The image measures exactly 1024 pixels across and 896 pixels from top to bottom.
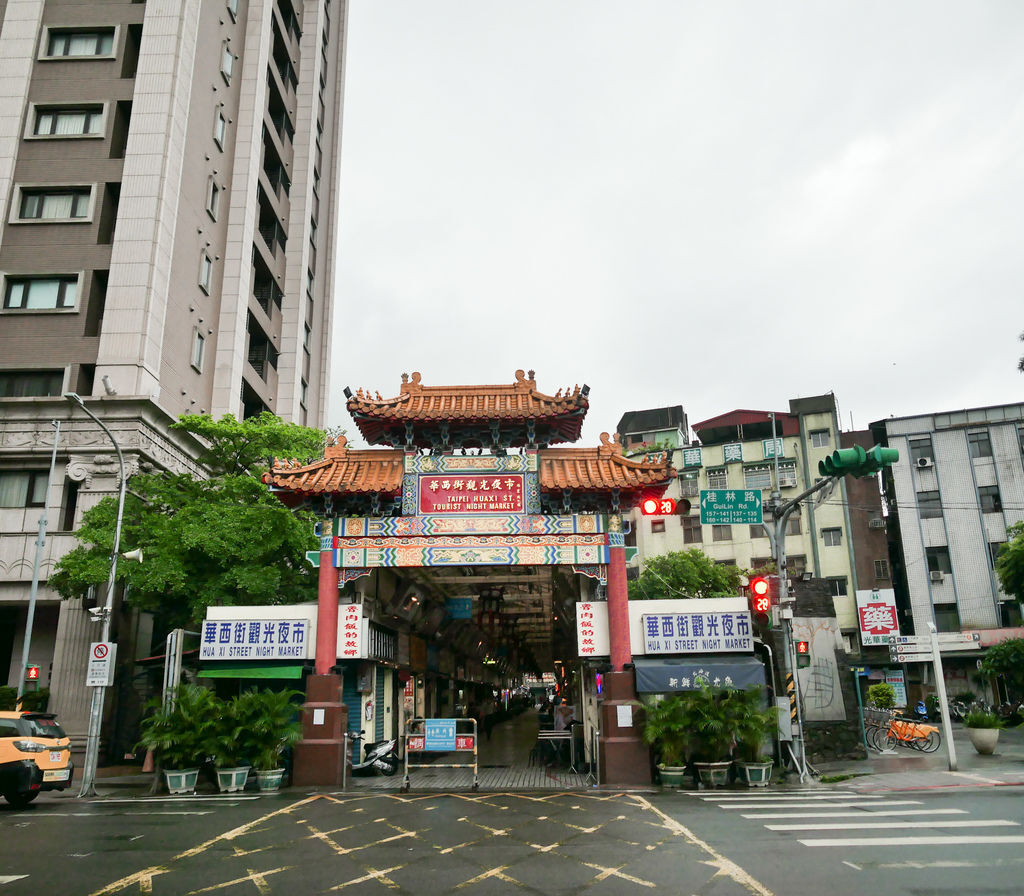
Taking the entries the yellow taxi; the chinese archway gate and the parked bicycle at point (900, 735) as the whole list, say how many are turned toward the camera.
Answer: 1

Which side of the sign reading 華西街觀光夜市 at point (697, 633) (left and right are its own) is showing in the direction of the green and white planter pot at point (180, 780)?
right

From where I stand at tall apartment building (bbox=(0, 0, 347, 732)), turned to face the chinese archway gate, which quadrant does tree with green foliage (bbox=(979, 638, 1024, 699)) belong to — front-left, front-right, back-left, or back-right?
front-left

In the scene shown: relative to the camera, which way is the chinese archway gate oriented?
toward the camera

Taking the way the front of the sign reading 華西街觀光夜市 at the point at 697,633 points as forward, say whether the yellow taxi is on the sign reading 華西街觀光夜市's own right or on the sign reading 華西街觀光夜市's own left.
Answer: on the sign reading 華西街觀光夜市's own right

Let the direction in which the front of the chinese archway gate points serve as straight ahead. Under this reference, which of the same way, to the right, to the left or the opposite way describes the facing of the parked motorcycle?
to the right

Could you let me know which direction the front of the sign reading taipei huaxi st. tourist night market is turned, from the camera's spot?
facing the viewer

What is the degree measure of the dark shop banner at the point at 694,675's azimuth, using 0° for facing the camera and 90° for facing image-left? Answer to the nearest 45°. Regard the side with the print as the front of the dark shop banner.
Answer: approximately 0°
